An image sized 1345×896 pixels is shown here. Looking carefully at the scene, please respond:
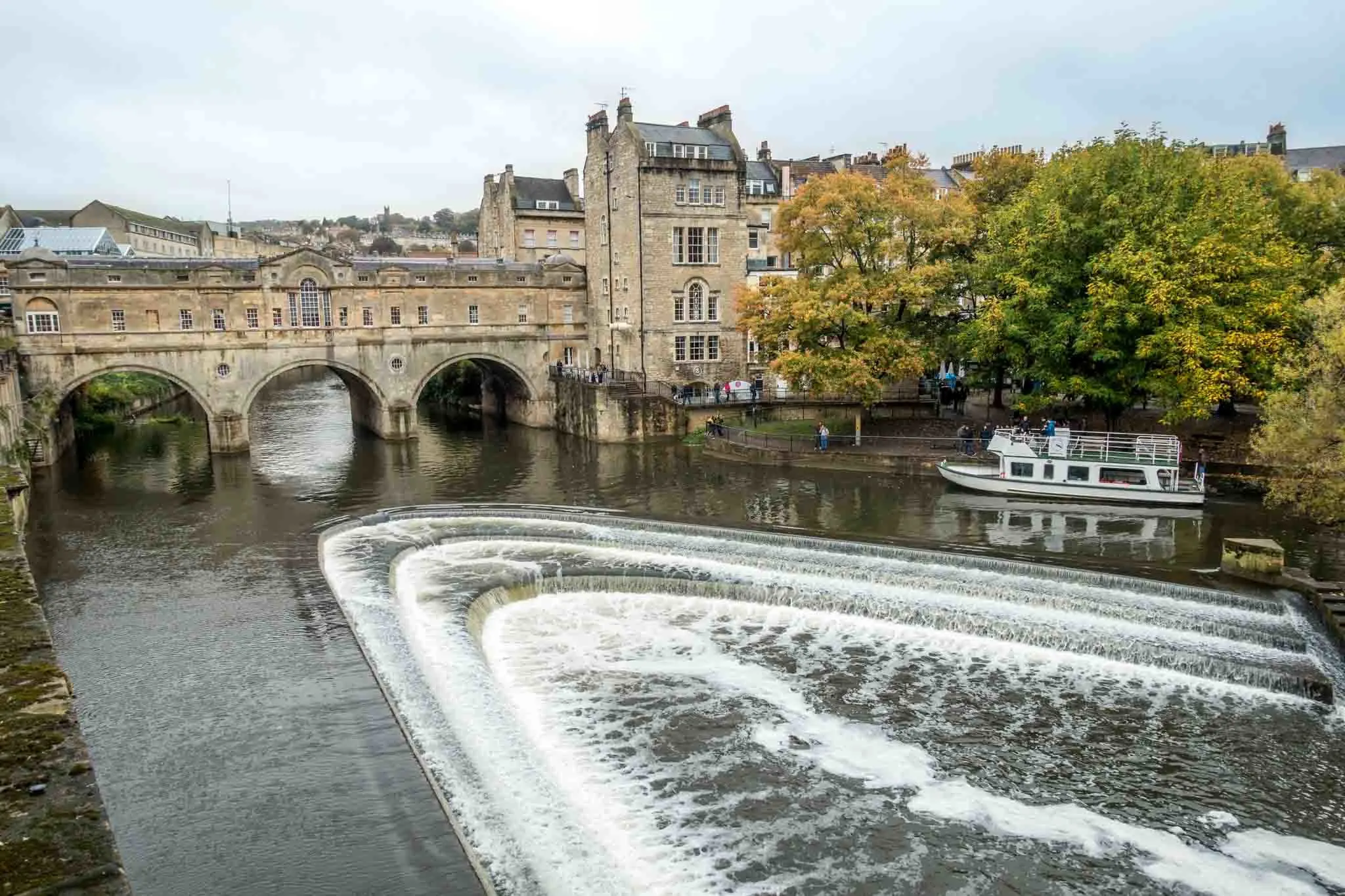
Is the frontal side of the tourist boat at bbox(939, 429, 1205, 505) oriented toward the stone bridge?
yes

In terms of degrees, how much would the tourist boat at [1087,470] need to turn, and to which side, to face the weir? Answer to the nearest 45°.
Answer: approximately 90° to its left

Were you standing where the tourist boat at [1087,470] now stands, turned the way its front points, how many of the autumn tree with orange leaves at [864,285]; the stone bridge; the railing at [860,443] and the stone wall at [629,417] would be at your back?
0

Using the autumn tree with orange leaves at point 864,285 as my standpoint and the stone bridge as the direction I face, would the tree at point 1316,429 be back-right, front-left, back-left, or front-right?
back-left

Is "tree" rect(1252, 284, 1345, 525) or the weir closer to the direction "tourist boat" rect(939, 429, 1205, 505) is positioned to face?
the weir

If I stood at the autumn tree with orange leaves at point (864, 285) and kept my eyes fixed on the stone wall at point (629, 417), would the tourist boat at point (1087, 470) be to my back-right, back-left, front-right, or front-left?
back-left

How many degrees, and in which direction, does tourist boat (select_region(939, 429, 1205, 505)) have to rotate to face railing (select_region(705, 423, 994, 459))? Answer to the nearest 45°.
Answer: approximately 45° to its right

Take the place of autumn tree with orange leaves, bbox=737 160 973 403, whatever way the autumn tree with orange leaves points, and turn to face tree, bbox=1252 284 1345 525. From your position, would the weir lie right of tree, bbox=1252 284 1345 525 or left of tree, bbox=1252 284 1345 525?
right

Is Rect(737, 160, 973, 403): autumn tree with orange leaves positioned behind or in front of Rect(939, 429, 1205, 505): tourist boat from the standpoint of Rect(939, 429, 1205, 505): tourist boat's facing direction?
in front

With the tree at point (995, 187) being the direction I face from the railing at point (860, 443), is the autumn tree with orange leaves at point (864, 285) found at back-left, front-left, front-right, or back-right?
front-left

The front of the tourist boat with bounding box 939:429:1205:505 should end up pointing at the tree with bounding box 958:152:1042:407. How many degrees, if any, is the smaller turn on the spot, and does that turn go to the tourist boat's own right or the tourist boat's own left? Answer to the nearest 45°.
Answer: approximately 90° to the tourist boat's own right

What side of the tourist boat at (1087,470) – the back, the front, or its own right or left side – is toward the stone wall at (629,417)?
front

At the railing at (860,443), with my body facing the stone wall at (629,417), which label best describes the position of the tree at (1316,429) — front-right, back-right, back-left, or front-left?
back-left

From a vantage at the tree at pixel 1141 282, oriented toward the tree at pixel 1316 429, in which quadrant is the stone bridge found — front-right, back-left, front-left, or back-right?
back-right

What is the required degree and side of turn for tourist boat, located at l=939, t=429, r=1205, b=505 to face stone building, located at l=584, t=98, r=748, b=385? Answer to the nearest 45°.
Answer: approximately 45° to its right

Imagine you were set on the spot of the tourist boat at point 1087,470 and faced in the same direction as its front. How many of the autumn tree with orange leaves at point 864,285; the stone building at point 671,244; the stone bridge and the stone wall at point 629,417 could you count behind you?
0

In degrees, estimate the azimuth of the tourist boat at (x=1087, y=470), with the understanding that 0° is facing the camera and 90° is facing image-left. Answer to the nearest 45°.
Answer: approximately 90°
